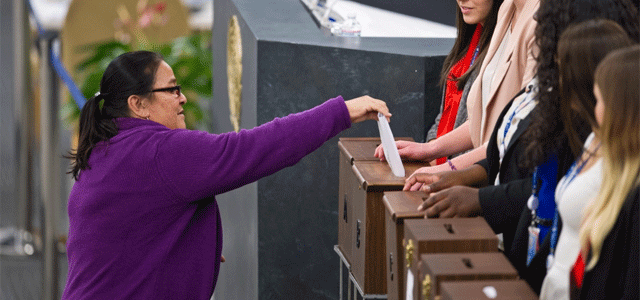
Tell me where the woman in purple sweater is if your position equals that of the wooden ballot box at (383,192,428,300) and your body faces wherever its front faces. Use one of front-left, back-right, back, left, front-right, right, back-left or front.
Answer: front

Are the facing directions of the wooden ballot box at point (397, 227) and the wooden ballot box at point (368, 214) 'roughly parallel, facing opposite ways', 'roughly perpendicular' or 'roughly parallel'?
roughly parallel

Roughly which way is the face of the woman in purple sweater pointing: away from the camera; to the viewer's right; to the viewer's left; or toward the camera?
to the viewer's right

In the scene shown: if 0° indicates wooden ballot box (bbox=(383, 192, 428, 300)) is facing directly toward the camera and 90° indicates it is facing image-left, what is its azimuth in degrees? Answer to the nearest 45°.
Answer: approximately 90°

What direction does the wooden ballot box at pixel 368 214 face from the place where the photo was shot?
facing to the left of the viewer

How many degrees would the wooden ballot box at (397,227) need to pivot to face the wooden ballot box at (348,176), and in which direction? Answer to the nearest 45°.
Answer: approximately 90° to its right

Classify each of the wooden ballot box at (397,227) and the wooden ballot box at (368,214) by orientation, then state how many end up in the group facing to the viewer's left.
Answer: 2
